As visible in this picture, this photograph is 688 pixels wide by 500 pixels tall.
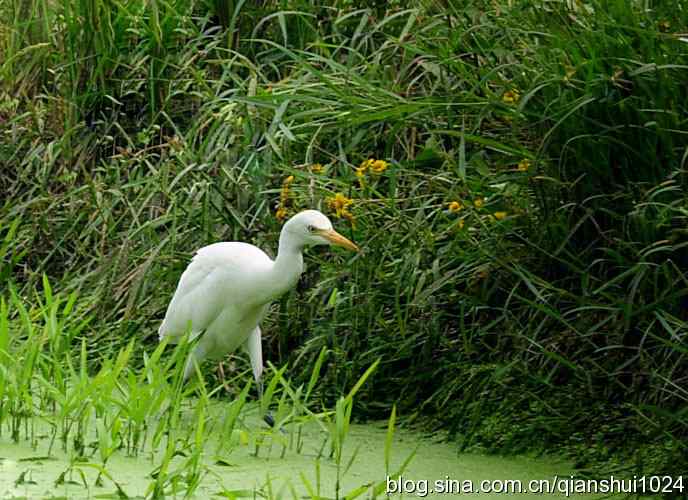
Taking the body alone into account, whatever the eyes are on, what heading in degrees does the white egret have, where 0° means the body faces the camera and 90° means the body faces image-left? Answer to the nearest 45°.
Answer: approximately 270°

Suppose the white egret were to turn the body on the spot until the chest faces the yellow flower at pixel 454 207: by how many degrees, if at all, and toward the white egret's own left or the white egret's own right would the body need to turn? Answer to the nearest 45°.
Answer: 0° — it already faces it
